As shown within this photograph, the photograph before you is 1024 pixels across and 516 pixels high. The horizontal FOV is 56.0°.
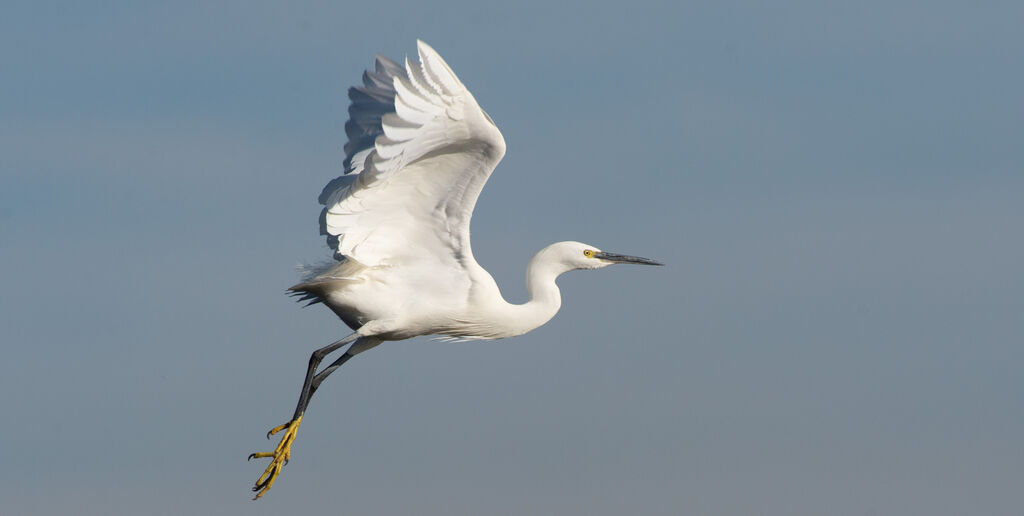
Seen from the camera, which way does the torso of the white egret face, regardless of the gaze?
to the viewer's right
